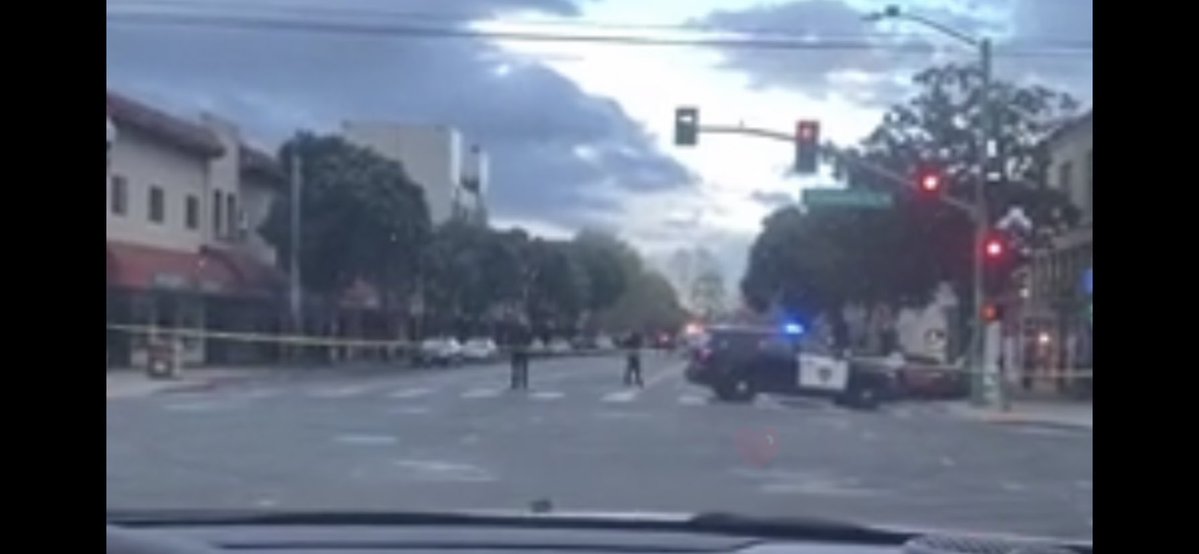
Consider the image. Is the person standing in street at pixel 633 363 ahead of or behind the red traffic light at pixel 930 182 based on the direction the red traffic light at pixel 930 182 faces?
behind

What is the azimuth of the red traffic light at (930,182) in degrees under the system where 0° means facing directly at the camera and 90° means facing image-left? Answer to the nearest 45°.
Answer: approximately 0°

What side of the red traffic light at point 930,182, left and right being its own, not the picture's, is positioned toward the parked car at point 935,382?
back

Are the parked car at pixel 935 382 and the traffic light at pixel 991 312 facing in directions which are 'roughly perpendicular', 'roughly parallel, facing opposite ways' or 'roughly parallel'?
roughly perpendicular
